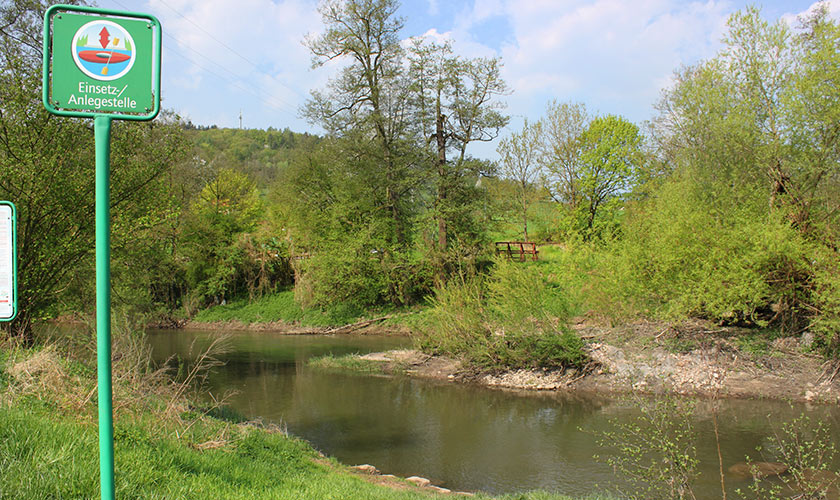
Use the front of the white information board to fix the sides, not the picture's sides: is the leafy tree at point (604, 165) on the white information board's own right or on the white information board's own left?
on the white information board's own left

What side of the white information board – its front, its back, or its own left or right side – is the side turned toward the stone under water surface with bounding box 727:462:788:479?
left

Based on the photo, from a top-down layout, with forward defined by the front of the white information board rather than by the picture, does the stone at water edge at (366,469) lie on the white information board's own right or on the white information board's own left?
on the white information board's own left

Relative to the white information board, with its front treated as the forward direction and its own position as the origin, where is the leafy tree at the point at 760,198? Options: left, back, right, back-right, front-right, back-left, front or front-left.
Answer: left

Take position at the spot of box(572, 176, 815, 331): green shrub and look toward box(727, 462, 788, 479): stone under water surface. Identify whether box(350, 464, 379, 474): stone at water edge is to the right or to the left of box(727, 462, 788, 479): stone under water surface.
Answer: right

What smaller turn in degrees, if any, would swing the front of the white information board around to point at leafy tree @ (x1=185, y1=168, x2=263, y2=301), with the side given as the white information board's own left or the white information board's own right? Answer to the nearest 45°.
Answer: approximately 180°

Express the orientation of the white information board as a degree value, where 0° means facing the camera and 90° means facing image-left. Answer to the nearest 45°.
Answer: approximately 0°

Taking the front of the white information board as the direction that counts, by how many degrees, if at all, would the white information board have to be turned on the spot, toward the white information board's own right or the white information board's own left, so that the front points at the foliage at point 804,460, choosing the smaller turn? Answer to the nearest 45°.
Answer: approximately 90° to the white information board's own left

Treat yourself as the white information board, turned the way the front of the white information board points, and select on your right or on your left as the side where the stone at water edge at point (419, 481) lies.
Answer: on your left

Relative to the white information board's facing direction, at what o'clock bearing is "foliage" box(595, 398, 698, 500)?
The foliage is roughly at 9 o'clock from the white information board.
